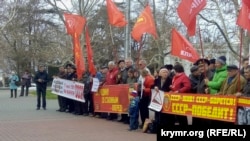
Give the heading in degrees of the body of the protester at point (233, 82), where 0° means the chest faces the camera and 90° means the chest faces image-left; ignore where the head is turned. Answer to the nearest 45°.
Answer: approximately 45°

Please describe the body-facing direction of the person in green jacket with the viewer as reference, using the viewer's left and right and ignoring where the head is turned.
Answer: facing to the left of the viewer

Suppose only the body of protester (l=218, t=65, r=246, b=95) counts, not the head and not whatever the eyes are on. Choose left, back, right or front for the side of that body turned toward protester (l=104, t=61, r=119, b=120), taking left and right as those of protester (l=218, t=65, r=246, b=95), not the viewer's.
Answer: right

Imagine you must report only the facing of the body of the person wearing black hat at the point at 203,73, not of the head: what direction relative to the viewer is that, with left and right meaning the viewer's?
facing the viewer and to the left of the viewer

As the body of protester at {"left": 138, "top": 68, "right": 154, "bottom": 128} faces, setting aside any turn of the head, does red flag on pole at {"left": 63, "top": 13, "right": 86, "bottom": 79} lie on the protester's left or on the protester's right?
on the protester's right

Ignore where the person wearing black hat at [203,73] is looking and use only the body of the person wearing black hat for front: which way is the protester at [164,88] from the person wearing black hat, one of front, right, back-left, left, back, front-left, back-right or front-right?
front-right
